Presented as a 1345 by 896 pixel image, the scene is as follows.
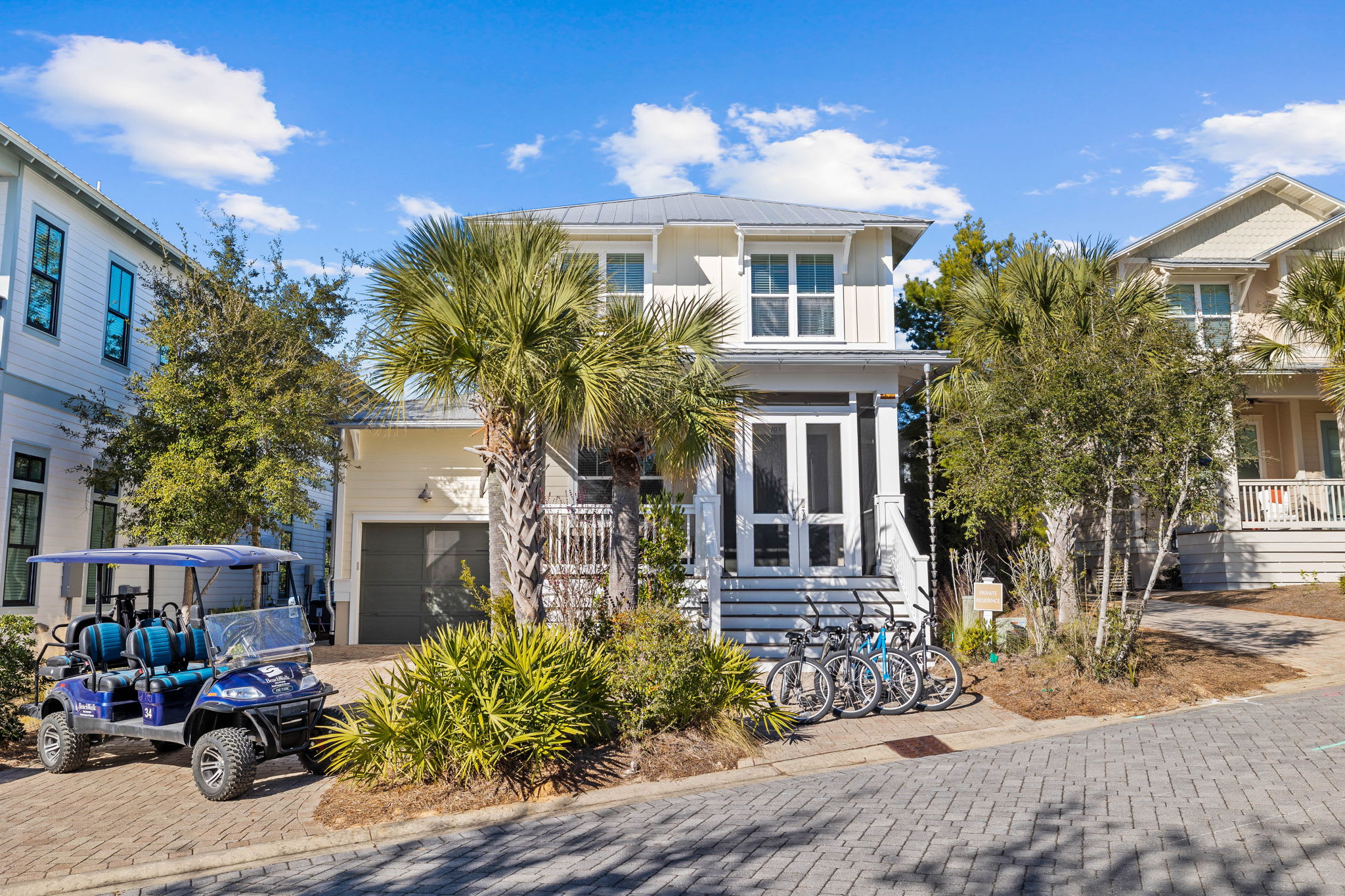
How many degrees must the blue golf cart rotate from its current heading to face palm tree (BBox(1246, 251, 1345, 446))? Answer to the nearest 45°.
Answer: approximately 45° to its left

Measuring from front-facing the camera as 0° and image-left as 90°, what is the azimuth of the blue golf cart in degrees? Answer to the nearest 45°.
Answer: approximately 315°

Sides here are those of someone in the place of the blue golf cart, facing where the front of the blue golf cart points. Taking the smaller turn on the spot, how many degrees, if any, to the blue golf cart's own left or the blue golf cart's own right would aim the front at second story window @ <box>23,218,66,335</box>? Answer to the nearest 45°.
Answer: approximately 135° to the blue golf cart's own left
